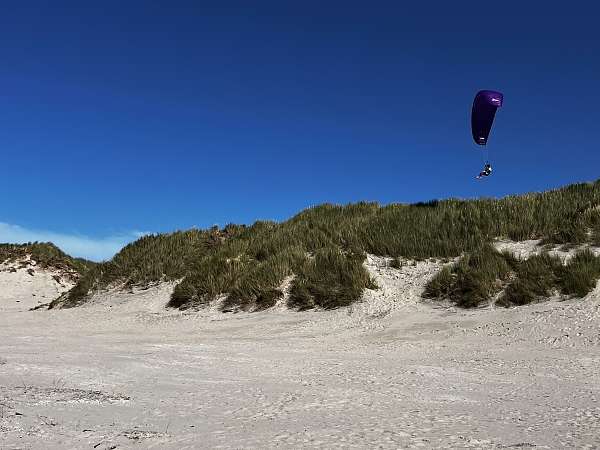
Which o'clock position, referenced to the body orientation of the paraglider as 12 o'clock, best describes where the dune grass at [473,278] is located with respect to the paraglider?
The dune grass is roughly at 9 o'clock from the paraglider.

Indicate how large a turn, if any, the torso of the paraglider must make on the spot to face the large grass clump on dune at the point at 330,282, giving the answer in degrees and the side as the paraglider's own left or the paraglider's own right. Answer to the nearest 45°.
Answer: approximately 45° to the paraglider's own left

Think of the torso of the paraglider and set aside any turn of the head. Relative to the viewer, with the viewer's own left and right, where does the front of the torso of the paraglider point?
facing to the left of the viewer
